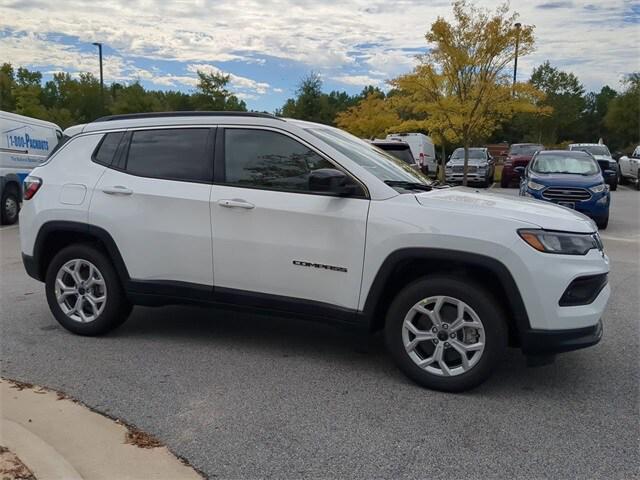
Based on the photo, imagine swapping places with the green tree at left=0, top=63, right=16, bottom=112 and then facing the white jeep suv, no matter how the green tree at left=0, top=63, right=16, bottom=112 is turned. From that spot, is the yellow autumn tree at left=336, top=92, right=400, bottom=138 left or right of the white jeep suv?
left

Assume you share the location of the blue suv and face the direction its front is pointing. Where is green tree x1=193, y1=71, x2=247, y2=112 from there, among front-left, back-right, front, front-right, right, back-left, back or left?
back-right

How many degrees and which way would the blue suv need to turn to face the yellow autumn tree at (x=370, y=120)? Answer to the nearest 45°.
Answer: approximately 135° to its right

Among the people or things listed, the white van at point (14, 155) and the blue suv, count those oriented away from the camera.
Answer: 0

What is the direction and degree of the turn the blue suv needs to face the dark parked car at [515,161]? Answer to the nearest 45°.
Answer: approximately 180°

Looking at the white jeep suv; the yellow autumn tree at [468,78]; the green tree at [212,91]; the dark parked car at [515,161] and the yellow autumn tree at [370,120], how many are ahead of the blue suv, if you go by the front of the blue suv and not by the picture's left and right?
1

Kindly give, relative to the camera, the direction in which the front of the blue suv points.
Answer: facing the viewer

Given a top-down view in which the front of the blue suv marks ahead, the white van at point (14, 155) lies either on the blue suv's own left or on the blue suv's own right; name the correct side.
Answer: on the blue suv's own right

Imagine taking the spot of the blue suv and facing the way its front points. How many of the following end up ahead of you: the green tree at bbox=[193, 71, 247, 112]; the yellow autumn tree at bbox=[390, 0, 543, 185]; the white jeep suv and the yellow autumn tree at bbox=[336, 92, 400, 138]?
1
